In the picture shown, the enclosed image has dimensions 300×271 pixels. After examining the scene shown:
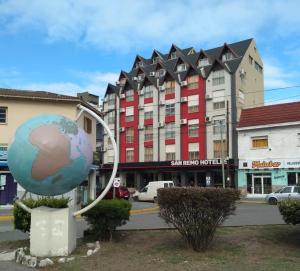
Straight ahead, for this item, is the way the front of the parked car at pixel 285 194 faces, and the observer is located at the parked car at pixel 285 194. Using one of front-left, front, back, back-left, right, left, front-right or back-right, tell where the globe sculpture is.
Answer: left

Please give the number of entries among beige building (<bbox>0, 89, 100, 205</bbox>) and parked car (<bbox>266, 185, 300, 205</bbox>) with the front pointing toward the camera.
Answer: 1

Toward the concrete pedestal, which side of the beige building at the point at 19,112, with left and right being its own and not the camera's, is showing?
front

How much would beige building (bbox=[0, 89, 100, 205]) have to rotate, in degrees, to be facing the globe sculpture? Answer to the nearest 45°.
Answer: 0° — it already faces it

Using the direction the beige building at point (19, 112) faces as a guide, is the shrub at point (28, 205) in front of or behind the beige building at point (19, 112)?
in front

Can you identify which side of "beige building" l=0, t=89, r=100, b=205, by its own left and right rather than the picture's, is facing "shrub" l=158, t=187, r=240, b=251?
front

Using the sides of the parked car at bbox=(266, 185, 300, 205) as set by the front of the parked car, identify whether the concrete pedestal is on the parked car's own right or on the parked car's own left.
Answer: on the parked car's own left

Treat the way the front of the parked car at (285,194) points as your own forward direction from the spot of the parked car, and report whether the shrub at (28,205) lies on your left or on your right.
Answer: on your left

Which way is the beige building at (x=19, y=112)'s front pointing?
toward the camera

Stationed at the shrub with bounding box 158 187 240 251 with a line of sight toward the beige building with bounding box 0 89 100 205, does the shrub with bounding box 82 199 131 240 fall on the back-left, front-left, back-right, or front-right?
front-left

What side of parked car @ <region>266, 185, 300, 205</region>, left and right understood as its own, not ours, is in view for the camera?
left

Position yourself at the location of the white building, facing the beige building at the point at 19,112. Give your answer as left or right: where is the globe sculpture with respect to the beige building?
left

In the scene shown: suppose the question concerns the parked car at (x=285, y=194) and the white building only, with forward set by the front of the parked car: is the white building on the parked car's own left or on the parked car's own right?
on the parked car's own right

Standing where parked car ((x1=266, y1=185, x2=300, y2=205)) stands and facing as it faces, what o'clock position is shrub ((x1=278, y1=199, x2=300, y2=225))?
The shrub is roughly at 9 o'clock from the parked car.
